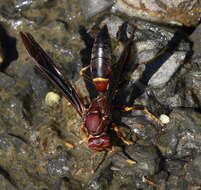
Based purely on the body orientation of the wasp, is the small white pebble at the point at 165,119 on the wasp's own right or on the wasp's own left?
on the wasp's own left

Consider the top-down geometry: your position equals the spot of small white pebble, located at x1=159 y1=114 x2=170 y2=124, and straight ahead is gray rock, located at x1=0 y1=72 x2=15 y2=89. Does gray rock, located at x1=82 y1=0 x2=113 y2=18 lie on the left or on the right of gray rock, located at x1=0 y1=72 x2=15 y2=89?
right

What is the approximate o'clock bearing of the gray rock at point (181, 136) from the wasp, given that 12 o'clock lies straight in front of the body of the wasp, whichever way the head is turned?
The gray rock is roughly at 10 o'clock from the wasp.

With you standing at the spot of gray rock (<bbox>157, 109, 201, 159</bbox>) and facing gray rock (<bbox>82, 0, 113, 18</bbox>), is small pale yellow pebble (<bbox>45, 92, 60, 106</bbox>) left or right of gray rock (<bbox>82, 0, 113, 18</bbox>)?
left

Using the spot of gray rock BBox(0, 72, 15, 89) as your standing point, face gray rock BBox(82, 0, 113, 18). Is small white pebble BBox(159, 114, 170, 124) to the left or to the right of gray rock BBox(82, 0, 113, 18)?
right

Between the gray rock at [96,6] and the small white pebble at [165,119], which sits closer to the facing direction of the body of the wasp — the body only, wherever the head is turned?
the small white pebble

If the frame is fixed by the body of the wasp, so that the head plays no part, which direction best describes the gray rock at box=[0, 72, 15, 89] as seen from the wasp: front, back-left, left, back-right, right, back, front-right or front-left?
back-right

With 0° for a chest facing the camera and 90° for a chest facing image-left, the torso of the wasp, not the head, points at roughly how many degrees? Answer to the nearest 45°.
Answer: approximately 0°
